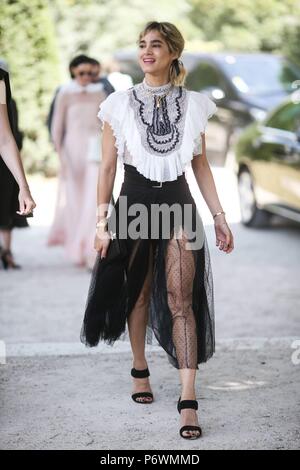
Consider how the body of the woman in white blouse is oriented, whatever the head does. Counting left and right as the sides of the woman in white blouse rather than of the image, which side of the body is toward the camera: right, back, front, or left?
front

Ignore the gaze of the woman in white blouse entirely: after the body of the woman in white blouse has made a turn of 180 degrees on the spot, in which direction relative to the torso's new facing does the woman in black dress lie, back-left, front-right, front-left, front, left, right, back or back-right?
front

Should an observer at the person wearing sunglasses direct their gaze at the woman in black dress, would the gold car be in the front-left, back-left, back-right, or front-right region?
back-left

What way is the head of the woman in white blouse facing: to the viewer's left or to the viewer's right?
to the viewer's left

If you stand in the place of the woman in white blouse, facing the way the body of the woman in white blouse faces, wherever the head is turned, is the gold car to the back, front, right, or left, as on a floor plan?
back

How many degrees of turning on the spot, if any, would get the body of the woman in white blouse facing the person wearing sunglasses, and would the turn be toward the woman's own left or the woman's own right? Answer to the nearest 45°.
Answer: approximately 180°

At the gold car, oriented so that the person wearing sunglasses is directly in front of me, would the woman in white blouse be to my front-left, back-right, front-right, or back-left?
front-left
